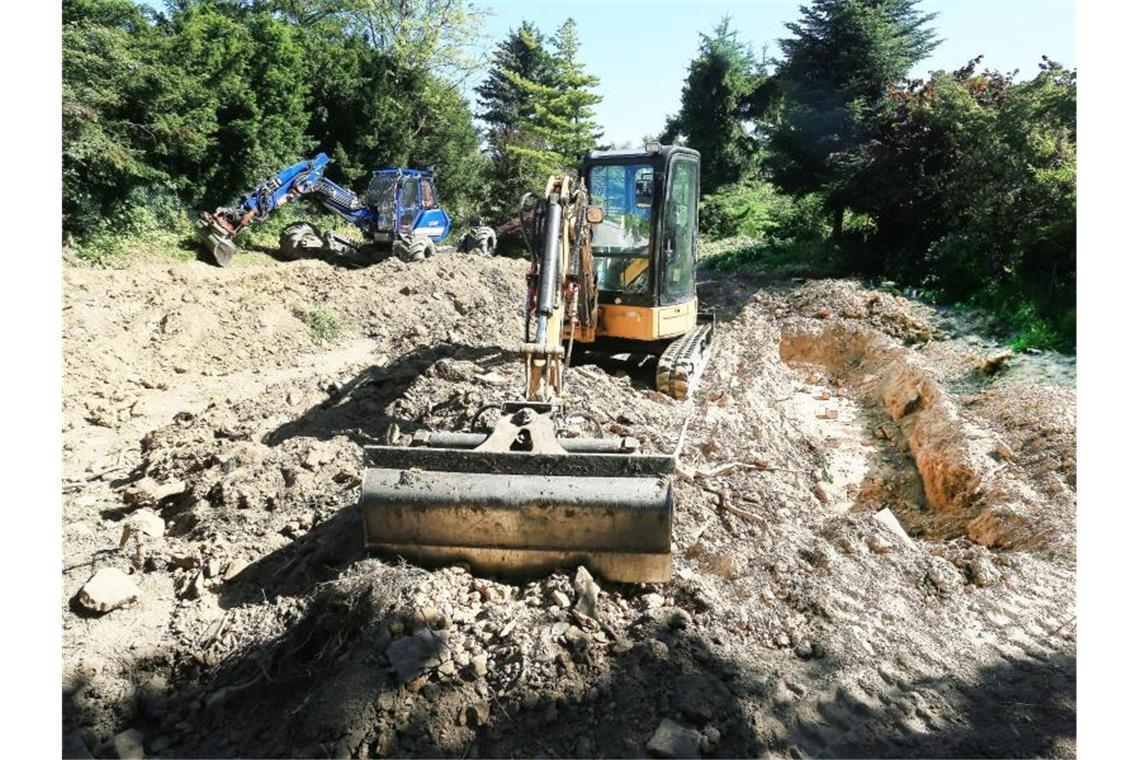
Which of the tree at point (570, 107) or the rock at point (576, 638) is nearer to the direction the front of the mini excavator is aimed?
the rock

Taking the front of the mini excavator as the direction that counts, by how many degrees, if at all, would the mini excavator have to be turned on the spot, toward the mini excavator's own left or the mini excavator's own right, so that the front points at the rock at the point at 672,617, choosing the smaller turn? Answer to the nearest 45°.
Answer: approximately 45° to the mini excavator's own left

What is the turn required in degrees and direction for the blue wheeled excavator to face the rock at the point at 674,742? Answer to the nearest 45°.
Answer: approximately 90° to its left

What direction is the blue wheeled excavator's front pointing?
to the viewer's left

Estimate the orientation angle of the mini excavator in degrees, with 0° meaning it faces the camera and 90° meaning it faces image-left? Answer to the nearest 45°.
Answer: approximately 0°

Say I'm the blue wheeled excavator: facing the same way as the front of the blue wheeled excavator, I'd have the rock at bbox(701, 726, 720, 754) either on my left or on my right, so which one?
on my left

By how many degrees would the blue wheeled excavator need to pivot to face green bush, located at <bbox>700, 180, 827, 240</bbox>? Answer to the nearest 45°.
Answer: approximately 135° to its right

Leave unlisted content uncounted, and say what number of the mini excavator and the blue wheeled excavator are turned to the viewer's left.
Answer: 1

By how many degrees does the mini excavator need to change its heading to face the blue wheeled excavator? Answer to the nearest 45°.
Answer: approximately 180°

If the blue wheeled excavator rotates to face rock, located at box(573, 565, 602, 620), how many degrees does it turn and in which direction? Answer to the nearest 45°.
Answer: approximately 90° to its left

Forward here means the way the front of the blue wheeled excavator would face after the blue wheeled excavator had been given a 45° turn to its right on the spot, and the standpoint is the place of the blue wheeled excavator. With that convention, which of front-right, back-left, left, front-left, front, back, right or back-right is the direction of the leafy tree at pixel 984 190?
back

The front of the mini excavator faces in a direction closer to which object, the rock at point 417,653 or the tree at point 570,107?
the rock

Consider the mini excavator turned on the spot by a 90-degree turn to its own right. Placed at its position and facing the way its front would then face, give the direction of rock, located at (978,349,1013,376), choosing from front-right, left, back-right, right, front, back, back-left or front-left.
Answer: back-right

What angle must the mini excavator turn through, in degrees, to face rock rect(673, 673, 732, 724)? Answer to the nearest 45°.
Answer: approximately 45° to its left

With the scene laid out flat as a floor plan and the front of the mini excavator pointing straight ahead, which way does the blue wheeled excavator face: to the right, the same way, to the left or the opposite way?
to the right

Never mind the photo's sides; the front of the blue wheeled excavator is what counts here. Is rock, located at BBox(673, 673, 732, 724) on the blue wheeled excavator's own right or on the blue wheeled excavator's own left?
on the blue wheeled excavator's own left
